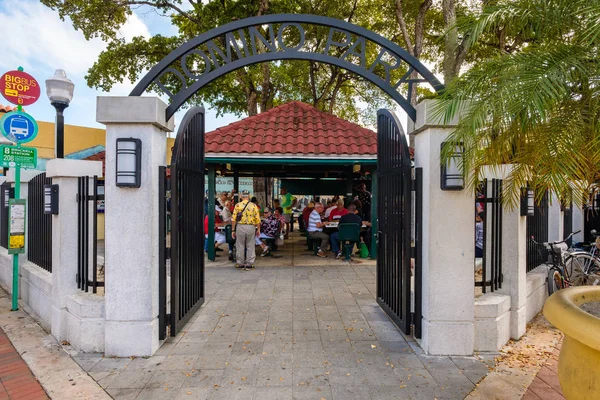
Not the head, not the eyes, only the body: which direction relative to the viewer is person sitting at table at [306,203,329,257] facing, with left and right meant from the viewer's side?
facing to the right of the viewer

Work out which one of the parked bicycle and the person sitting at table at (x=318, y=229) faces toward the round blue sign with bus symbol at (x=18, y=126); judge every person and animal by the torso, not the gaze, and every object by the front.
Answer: the parked bicycle

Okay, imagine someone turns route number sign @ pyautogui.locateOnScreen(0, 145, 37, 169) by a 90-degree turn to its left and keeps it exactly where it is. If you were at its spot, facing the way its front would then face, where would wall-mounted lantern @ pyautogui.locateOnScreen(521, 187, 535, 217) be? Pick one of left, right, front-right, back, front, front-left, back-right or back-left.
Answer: front-right

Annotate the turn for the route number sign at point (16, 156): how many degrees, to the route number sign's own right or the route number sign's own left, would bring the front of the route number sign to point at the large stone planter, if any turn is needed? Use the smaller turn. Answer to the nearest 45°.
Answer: approximately 45° to the route number sign's own left

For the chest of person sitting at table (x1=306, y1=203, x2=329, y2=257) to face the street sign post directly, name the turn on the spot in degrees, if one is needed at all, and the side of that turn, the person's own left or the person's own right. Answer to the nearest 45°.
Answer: approximately 135° to the person's own right

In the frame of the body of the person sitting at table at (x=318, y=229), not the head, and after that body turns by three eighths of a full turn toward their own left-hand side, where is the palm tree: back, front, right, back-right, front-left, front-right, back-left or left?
back-left

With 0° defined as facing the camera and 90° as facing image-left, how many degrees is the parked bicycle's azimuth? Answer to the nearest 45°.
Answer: approximately 45°

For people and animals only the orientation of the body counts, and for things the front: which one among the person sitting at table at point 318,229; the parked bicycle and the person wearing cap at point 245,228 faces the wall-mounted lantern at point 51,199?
the parked bicycle

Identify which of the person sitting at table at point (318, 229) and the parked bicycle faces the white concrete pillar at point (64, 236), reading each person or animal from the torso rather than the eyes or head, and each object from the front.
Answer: the parked bicycle
